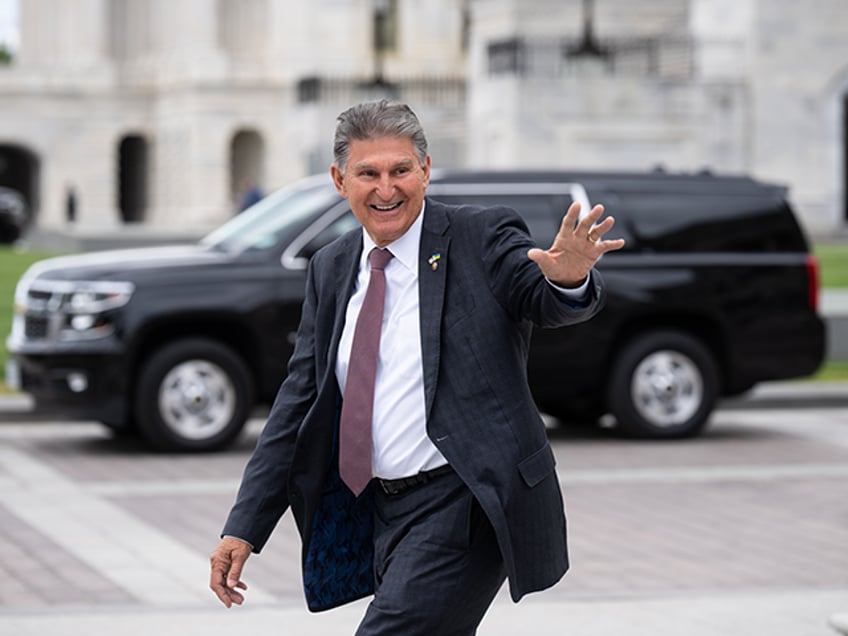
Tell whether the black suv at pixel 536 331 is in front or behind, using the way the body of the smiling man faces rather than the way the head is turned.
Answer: behind

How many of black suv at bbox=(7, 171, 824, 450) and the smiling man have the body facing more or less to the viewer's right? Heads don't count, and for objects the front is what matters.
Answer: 0

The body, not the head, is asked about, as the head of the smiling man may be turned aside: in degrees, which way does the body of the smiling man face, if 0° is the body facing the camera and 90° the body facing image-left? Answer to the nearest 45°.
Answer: approximately 45°

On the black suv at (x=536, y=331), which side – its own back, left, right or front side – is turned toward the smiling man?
left

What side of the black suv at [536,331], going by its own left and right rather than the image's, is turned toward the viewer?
left
